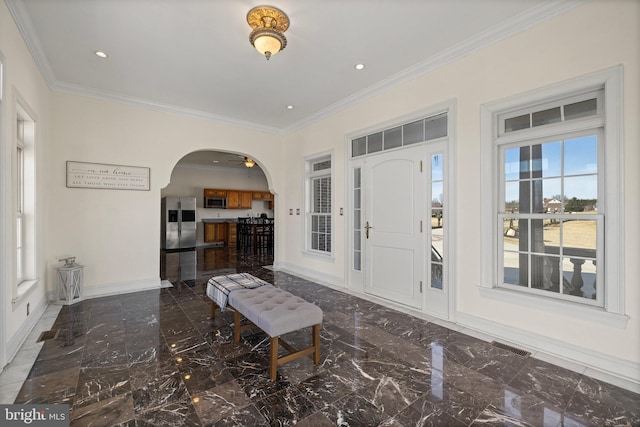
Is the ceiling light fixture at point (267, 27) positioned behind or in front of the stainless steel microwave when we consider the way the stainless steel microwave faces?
in front

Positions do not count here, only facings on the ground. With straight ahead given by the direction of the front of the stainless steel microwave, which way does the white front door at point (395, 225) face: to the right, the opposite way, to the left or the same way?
to the right

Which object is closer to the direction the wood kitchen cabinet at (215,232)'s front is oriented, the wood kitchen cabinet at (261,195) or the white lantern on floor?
the white lantern on floor

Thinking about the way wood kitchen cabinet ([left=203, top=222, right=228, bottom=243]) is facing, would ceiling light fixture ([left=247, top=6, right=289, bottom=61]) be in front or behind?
in front

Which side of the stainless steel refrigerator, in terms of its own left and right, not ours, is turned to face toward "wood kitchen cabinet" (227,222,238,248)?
left

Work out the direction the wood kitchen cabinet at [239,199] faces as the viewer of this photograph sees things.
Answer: facing the viewer

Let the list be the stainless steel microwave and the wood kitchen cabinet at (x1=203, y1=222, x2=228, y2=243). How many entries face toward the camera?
2

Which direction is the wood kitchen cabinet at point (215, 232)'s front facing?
toward the camera

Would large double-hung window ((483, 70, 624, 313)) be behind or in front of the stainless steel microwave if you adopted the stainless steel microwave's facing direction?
in front

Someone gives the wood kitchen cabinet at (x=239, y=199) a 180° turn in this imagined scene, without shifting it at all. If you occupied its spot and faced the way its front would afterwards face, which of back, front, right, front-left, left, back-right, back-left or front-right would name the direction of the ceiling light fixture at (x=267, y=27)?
back

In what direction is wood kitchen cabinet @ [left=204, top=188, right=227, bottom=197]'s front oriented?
toward the camera

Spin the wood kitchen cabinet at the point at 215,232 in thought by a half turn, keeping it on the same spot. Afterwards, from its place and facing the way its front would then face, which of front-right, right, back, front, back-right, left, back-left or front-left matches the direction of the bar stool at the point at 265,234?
back-right

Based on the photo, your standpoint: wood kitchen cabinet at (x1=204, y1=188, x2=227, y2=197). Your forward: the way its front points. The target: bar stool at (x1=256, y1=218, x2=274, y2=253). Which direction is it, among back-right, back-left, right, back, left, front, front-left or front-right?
front-left
